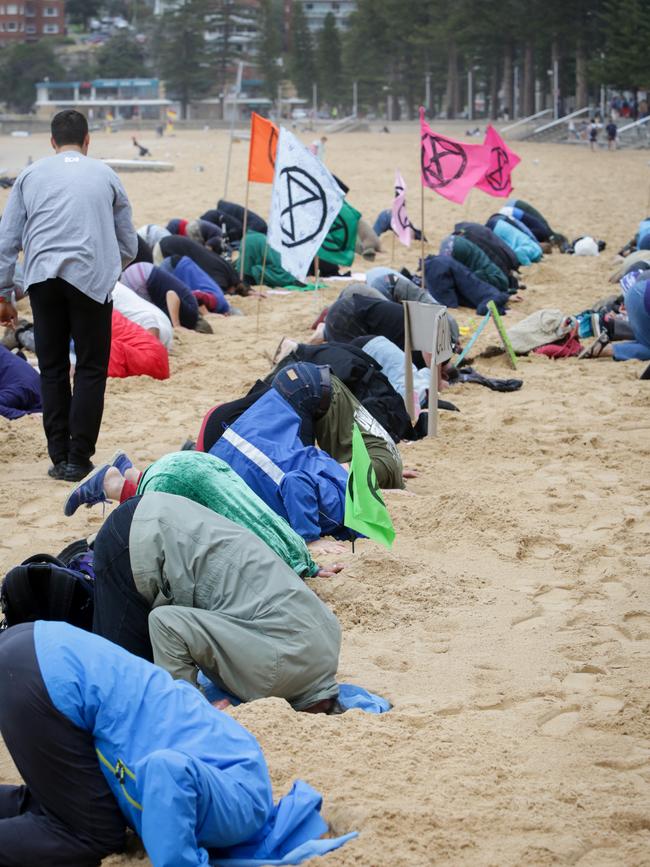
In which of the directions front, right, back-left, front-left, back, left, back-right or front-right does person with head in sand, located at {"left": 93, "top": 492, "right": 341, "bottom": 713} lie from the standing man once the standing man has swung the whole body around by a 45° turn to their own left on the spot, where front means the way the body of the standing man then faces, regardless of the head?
back-left

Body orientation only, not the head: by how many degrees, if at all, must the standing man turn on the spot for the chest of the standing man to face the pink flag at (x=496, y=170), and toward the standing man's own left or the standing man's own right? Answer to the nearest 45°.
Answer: approximately 45° to the standing man's own right

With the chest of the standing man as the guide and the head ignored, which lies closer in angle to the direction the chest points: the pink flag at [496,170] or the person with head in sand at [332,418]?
the pink flag

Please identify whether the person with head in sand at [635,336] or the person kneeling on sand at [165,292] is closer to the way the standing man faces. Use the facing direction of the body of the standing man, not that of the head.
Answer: the person kneeling on sand

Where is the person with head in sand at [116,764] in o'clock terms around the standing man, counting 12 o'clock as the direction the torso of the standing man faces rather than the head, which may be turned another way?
The person with head in sand is roughly at 6 o'clock from the standing man.

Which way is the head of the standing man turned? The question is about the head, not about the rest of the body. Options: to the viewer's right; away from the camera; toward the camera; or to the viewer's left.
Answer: away from the camera

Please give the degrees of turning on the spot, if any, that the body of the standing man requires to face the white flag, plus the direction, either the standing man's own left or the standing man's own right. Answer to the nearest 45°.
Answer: approximately 45° to the standing man's own right

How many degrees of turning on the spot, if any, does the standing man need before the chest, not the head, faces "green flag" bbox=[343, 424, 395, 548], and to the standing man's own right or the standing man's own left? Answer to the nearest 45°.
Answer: approximately 135° to the standing man's own right

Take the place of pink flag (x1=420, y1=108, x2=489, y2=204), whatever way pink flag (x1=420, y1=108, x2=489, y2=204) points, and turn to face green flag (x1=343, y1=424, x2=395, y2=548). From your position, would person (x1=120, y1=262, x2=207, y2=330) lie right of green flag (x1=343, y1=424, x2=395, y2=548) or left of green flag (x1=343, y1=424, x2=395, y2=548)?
right

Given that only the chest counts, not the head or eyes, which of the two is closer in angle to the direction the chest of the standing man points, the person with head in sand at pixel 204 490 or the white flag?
the white flag

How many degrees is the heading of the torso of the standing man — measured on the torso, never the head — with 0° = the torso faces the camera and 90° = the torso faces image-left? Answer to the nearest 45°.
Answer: approximately 180°
